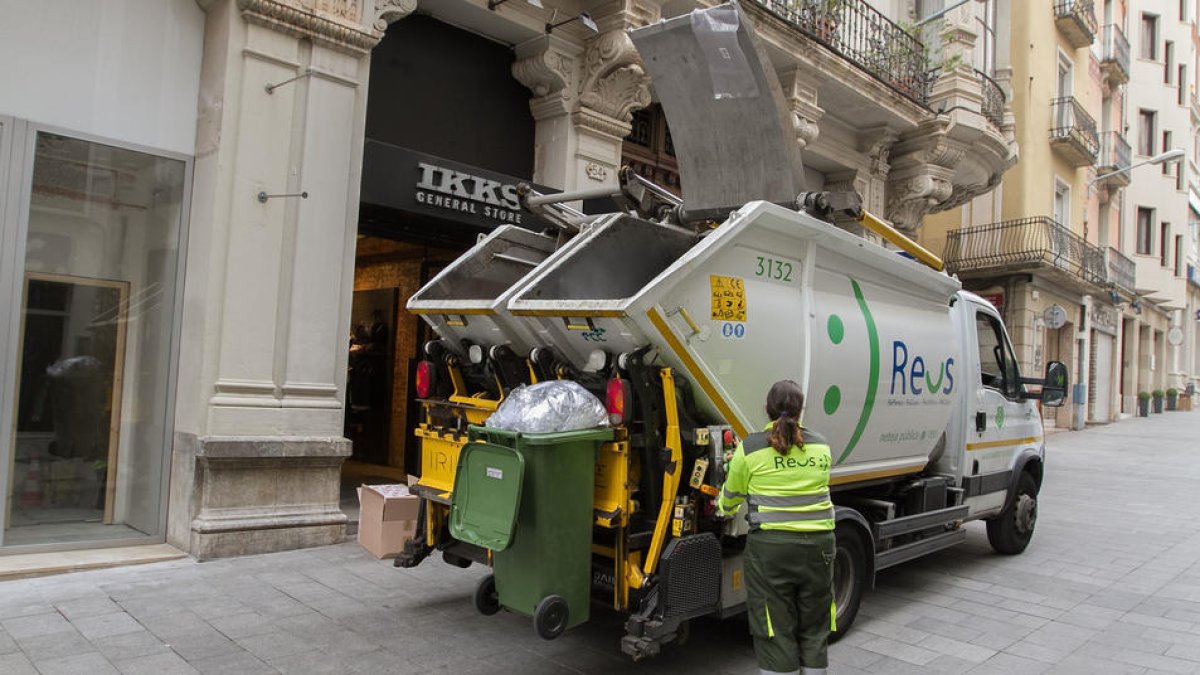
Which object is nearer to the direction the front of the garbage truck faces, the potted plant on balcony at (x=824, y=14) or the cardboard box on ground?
the potted plant on balcony

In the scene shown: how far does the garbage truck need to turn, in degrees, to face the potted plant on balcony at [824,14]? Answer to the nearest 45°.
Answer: approximately 45° to its left

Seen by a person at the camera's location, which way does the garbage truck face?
facing away from the viewer and to the right of the viewer

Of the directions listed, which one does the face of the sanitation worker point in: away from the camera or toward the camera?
away from the camera

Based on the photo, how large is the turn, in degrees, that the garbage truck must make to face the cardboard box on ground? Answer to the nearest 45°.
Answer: approximately 135° to its left
